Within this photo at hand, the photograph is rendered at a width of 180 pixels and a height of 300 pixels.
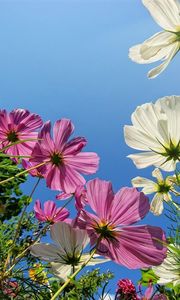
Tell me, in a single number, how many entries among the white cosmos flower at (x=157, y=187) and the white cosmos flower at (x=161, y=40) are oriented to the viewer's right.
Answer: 0

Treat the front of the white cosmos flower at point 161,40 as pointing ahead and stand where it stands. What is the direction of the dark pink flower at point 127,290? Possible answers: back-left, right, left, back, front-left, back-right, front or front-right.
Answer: front-right

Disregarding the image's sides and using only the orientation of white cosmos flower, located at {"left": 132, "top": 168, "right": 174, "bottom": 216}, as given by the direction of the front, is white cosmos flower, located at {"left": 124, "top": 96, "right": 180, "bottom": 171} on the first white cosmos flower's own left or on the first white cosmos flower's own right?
on the first white cosmos flower's own left

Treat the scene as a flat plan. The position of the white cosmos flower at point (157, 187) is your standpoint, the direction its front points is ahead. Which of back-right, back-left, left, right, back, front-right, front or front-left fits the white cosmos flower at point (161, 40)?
back-left

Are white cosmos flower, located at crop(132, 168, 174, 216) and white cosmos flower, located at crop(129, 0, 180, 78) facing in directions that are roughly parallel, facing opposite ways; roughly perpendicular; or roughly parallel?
roughly parallel
